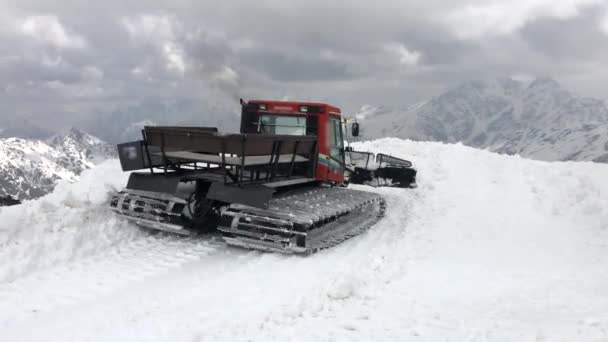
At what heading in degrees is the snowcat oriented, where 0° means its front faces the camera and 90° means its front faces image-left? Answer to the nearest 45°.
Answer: approximately 225°
